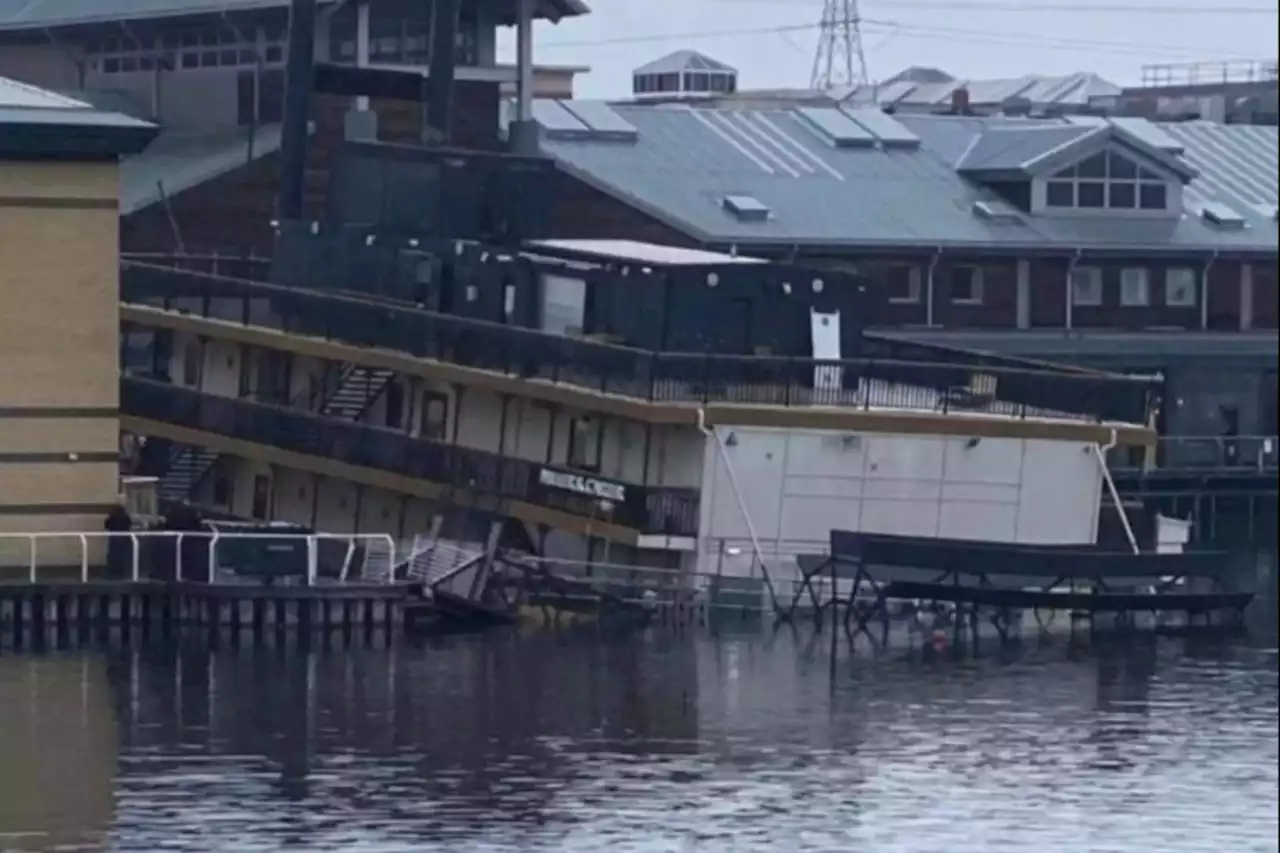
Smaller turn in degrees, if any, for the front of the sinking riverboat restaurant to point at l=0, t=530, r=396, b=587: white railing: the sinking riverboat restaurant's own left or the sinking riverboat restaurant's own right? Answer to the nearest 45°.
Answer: approximately 90° to the sinking riverboat restaurant's own left

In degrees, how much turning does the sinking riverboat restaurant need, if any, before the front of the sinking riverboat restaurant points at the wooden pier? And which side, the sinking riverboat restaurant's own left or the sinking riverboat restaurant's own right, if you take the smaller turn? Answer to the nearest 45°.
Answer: approximately 90° to the sinking riverboat restaurant's own left

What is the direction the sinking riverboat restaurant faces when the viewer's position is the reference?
facing away from the viewer and to the left of the viewer
